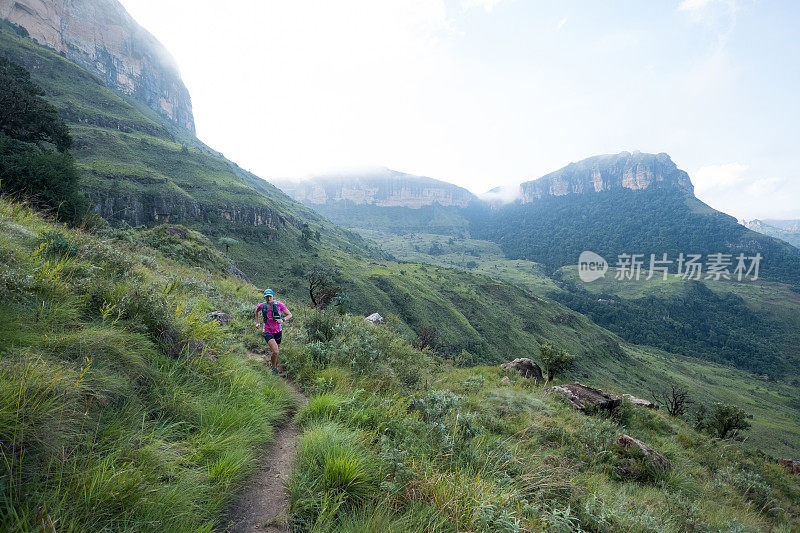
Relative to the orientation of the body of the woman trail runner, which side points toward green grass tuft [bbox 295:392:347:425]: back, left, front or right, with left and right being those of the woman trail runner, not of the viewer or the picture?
front

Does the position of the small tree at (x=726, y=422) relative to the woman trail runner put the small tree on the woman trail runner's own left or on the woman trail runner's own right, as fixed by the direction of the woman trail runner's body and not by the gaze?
on the woman trail runner's own left

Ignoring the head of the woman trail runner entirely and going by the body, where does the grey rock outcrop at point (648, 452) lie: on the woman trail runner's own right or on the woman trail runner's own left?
on the woman trail runner's own left

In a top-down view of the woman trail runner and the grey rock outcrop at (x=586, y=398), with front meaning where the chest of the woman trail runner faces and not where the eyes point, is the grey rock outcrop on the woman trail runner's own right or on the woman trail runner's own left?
on the woman trail runner's own left

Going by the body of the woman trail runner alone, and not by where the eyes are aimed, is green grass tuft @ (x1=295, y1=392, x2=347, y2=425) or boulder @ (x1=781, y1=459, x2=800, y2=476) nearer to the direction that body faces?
the green grass tuft

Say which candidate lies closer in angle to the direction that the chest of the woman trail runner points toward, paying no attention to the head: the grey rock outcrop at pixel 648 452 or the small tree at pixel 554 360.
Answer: the grey rock outcrop

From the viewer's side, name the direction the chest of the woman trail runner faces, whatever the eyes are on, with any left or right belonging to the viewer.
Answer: facing the viewer
